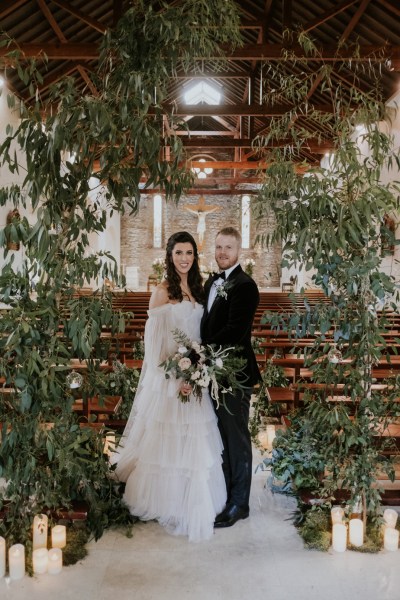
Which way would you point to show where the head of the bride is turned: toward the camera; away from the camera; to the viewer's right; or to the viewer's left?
toward the camera

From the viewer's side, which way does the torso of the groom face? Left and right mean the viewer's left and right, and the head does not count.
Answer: facing the viewer and to the left of the viewer

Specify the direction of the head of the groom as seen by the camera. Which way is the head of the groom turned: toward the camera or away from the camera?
toward the camera

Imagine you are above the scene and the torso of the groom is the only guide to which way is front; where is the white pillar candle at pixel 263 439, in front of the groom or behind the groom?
behind

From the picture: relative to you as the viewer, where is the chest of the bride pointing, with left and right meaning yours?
facing the viewer and to the right of the viewer

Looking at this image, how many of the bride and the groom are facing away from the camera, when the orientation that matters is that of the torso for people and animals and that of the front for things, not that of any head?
0

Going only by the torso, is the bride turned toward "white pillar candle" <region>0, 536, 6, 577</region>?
no

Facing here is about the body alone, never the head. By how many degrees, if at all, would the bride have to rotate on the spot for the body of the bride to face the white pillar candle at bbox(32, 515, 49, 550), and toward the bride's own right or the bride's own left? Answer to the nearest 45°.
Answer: approximately 90° to the bride's own right

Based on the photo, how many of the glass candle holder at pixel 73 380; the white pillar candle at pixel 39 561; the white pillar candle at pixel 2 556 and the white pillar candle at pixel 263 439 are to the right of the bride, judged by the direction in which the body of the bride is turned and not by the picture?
3

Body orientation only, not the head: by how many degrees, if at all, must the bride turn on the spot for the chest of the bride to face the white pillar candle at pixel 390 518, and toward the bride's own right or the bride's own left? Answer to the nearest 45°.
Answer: approximately 45° to the bride's own left
